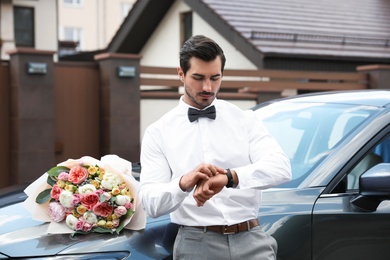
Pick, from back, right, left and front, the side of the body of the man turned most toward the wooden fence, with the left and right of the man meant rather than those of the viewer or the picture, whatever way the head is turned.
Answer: back

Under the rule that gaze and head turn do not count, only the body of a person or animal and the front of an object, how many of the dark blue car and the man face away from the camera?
0

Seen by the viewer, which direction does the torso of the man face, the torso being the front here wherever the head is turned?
toward the camera

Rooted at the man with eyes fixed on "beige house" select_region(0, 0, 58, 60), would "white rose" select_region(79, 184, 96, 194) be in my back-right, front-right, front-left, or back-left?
front-left

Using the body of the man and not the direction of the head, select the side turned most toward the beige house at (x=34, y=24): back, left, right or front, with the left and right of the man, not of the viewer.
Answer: back

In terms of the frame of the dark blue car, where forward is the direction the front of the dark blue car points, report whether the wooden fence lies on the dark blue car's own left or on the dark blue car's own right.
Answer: on the dark blue car's own right

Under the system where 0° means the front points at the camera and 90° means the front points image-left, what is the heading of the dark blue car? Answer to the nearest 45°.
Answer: approximately 45°
